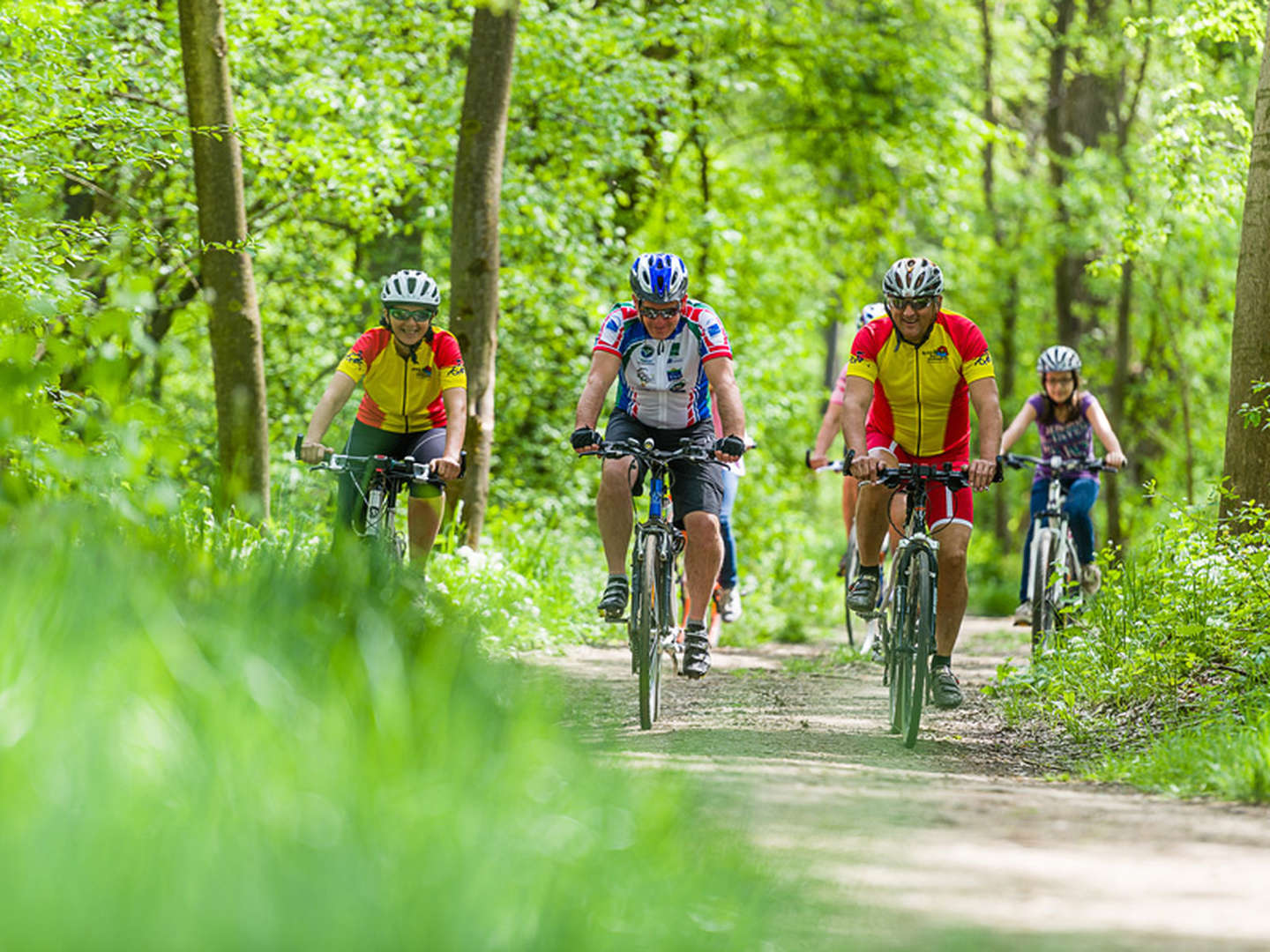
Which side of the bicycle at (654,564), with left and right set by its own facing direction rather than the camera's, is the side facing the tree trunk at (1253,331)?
left

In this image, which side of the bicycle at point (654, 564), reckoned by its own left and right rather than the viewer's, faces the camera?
front

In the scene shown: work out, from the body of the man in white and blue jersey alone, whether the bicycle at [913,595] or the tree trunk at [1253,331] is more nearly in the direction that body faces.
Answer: the bicycle

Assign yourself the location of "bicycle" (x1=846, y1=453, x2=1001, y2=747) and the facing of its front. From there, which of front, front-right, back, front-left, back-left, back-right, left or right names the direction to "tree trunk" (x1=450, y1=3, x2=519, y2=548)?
back-right

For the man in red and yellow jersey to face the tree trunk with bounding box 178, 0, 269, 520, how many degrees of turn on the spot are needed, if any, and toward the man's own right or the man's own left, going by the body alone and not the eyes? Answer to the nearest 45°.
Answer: approximately 90° to the man's own right

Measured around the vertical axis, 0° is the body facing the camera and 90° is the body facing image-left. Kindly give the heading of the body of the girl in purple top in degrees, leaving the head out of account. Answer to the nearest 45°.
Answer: approximately 0°

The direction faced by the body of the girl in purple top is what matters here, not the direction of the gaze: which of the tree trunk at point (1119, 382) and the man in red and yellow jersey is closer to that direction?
the man in red and yellow jersey

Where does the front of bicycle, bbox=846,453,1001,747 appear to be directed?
toward the camera

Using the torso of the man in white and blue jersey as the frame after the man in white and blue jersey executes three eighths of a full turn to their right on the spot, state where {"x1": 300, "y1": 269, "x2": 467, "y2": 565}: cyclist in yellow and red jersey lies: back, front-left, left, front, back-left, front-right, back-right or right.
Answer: front

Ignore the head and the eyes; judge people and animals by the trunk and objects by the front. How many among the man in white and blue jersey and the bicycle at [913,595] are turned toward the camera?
2
